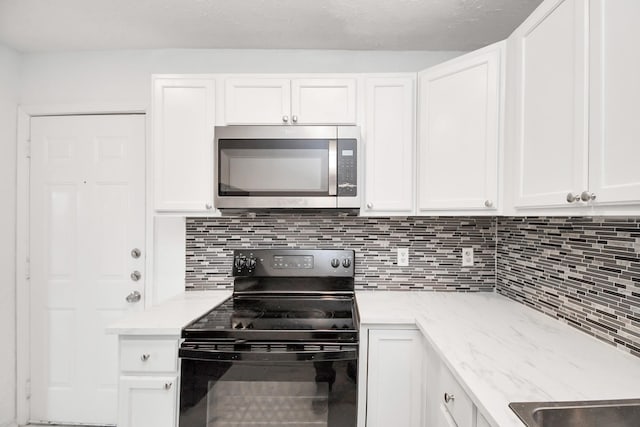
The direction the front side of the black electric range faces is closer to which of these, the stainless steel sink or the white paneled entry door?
the stainless steel sink

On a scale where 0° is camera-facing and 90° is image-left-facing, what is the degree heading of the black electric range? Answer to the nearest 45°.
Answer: approximately 0°

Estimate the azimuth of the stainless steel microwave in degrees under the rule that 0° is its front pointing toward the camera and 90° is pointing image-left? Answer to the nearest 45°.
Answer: approximately 0°

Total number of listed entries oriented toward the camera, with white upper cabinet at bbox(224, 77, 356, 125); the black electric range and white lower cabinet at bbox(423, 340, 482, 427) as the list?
2

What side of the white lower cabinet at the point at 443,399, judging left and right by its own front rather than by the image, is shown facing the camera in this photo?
left

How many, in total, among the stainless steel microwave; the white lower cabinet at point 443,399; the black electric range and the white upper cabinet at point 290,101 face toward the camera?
3
